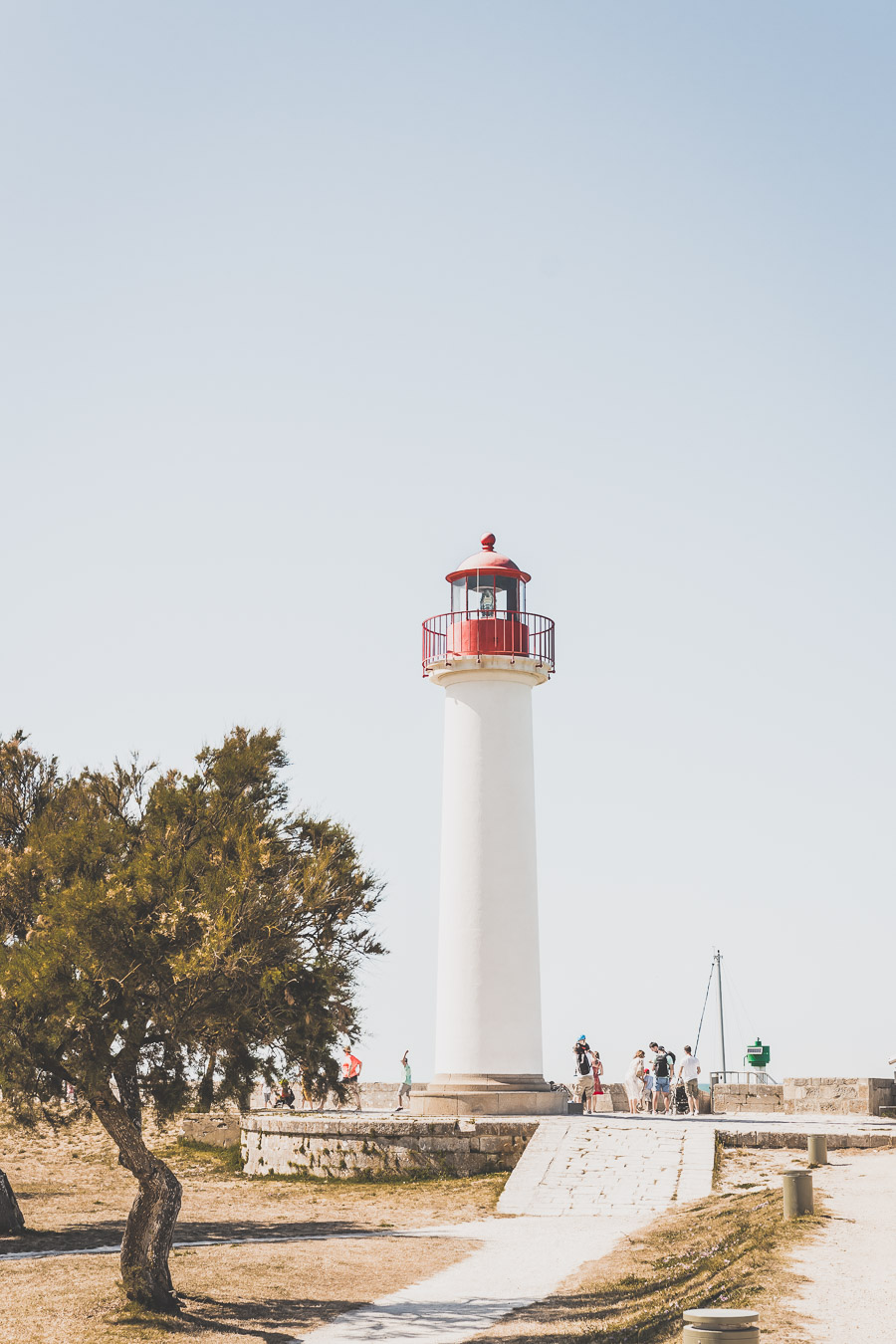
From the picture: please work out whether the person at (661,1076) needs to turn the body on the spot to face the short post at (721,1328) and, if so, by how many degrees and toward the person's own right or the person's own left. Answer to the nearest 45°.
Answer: approximately 180°

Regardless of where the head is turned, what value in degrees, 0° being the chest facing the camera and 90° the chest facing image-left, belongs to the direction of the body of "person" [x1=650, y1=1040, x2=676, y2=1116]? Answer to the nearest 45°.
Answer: approximately 180°

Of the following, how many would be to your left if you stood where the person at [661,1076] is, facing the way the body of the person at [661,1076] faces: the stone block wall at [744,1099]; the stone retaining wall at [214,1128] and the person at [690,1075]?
1

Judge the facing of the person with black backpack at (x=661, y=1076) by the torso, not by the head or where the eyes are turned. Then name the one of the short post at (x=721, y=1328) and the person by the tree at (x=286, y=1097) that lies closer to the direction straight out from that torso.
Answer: the person by the tree

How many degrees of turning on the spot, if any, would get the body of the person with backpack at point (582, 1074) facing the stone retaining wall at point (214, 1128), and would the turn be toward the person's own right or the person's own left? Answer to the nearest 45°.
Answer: approximately 90° to the person's own left

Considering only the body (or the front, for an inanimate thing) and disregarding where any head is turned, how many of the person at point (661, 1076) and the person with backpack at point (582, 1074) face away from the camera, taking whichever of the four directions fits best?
2

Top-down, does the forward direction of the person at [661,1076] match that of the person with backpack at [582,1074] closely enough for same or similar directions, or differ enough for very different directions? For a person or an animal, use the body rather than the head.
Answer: same or similar directions

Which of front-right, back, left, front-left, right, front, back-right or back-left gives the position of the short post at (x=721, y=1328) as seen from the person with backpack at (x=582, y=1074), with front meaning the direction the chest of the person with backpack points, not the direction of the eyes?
back

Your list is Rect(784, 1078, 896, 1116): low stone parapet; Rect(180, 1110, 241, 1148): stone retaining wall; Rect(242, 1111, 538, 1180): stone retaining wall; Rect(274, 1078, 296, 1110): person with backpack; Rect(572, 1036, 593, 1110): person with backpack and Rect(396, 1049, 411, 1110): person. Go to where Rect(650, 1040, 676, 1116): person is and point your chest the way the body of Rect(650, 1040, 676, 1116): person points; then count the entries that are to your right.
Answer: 1

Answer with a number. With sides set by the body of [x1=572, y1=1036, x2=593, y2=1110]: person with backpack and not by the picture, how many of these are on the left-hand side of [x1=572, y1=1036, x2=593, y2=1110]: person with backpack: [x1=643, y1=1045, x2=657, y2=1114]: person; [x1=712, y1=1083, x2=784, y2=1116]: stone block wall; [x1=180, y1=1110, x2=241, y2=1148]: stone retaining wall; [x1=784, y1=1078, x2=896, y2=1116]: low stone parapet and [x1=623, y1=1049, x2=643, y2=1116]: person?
1

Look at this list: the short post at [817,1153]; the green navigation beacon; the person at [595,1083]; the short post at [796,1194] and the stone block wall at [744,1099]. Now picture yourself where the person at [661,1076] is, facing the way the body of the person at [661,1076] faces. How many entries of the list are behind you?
2

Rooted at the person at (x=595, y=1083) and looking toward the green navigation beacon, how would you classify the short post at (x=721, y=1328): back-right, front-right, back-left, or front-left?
back-right

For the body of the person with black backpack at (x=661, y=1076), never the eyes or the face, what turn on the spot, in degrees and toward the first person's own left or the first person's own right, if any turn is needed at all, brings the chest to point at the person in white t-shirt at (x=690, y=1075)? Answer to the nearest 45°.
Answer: approximately 90° to the first person's own right

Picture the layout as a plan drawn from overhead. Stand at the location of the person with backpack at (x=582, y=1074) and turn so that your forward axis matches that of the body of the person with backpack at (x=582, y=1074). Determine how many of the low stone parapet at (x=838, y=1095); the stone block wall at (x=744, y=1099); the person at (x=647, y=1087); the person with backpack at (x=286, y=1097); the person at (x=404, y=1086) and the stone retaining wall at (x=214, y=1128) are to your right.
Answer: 3

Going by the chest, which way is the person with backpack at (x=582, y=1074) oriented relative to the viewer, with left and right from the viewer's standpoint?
facing away from the viewer
